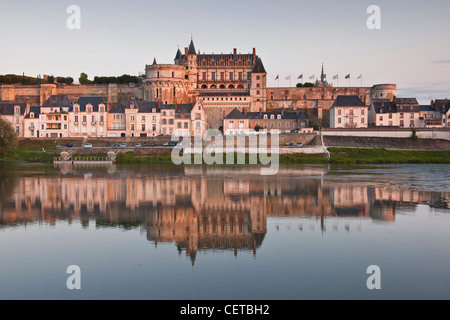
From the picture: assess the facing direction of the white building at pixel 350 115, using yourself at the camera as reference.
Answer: facing the viewer

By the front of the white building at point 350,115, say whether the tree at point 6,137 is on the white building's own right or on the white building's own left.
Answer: on the white building's own right

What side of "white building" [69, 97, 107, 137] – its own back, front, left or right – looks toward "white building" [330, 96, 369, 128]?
left

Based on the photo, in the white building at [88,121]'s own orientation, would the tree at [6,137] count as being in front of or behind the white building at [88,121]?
in front

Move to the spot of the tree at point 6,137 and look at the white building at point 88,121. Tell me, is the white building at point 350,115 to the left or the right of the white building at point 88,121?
right

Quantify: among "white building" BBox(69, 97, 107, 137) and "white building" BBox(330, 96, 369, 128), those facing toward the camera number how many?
2

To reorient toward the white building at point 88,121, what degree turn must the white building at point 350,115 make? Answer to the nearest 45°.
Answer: approximately 90° to its right

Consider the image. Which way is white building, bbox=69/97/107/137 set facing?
toward the camera
